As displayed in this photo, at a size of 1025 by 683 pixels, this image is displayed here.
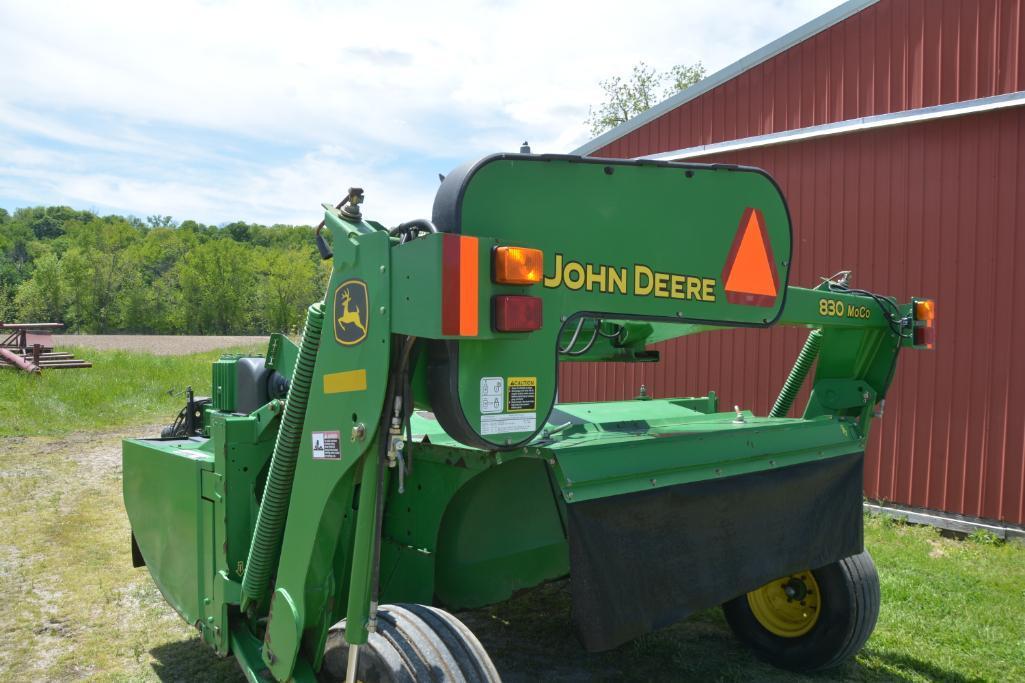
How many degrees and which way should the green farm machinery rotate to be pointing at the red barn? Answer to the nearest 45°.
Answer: approximately 90° to its right

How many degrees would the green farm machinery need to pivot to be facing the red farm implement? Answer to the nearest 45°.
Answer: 0° — it already faces it

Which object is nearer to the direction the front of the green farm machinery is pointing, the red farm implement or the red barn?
the red farm implement

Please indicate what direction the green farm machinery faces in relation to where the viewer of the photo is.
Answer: facing away from the viewer and to the left of the viewer

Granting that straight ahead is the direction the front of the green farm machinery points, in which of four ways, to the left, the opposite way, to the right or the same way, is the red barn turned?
to the left

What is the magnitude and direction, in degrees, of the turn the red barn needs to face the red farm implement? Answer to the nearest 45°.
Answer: approximately 45° to its right
